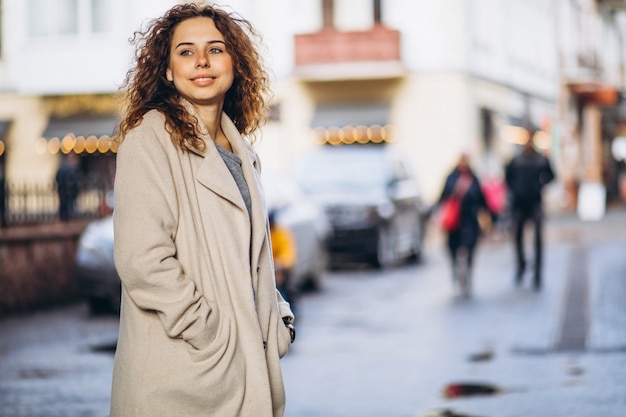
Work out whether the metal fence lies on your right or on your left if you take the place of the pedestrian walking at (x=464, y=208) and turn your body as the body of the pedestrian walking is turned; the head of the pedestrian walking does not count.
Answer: on your right

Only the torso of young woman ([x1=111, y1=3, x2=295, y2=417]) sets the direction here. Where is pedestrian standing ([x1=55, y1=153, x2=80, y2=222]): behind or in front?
behind

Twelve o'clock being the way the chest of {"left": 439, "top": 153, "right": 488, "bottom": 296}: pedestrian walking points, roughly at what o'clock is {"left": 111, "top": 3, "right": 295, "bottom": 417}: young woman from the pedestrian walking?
The young woman is roughly at 12 o'clock from the pedestrian walking.

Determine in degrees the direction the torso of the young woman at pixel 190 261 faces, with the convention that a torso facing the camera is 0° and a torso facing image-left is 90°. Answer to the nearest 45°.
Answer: approximately 315°

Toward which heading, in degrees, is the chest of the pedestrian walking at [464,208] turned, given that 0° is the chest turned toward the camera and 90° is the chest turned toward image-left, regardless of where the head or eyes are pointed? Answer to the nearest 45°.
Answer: approximately 0°

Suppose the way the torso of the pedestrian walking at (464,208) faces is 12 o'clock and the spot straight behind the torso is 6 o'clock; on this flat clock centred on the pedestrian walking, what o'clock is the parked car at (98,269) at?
The parked car is roughly at 2 o'clock from the pedestrian walking.

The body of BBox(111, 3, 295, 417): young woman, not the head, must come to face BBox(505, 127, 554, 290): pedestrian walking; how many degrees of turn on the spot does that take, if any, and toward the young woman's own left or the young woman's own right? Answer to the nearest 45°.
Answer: approximately 135° to the young woman's own left

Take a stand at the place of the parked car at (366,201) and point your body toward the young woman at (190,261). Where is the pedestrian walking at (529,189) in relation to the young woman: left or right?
left

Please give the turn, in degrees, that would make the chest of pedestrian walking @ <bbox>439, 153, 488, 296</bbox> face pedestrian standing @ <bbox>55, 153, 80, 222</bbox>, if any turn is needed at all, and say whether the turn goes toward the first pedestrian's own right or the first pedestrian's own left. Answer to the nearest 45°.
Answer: approximately 90° to the first pedestrian's own right

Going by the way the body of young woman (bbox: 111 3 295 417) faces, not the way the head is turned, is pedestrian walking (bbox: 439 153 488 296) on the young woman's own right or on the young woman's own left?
on the young woman's own left
